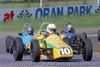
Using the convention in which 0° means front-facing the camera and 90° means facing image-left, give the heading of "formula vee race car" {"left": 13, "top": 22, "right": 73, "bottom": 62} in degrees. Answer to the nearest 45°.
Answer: approximately 315°

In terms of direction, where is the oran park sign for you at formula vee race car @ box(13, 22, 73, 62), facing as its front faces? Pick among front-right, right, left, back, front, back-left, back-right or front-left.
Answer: back-left
